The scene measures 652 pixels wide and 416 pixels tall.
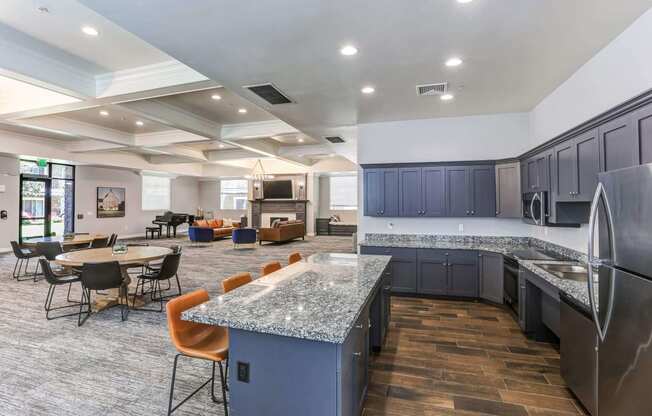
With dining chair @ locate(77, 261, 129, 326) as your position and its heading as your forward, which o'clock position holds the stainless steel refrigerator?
The stainless steel refrigerator is roughly at 5 o'clock from the dining chair.

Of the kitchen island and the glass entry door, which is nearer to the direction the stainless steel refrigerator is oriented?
the kitchen island

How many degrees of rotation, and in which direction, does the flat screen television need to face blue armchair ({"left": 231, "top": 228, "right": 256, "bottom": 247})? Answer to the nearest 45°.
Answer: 0° — it already faces it

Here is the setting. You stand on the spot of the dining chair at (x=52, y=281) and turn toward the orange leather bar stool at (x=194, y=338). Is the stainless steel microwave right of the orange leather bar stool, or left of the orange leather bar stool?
left

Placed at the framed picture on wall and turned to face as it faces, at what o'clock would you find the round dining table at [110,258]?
The round dining table is roughly at 12 o'clock from the framed picture on wall.

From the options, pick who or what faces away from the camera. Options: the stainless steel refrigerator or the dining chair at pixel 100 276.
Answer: the dining chair

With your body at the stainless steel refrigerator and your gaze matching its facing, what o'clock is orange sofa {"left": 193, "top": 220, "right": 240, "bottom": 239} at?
The orange sofa is roughly at 2 o'clock from the stainless steel refrigerator.

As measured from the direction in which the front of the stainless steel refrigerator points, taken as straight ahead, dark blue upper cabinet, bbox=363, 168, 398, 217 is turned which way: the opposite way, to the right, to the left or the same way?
to the left

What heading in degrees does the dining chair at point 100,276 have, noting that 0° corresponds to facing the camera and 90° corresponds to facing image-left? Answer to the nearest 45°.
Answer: approximately 180°

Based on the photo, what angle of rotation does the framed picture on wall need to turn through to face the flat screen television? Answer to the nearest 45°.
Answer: approximately 90° to its left
